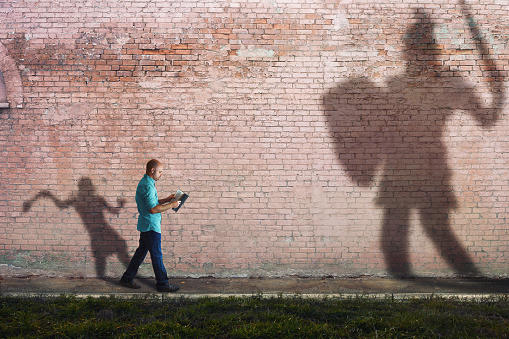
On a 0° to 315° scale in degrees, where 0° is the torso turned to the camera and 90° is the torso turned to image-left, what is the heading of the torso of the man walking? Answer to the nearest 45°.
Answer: approximately 270°

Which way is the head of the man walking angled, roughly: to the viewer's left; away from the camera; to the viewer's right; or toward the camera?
to the viewer's right
